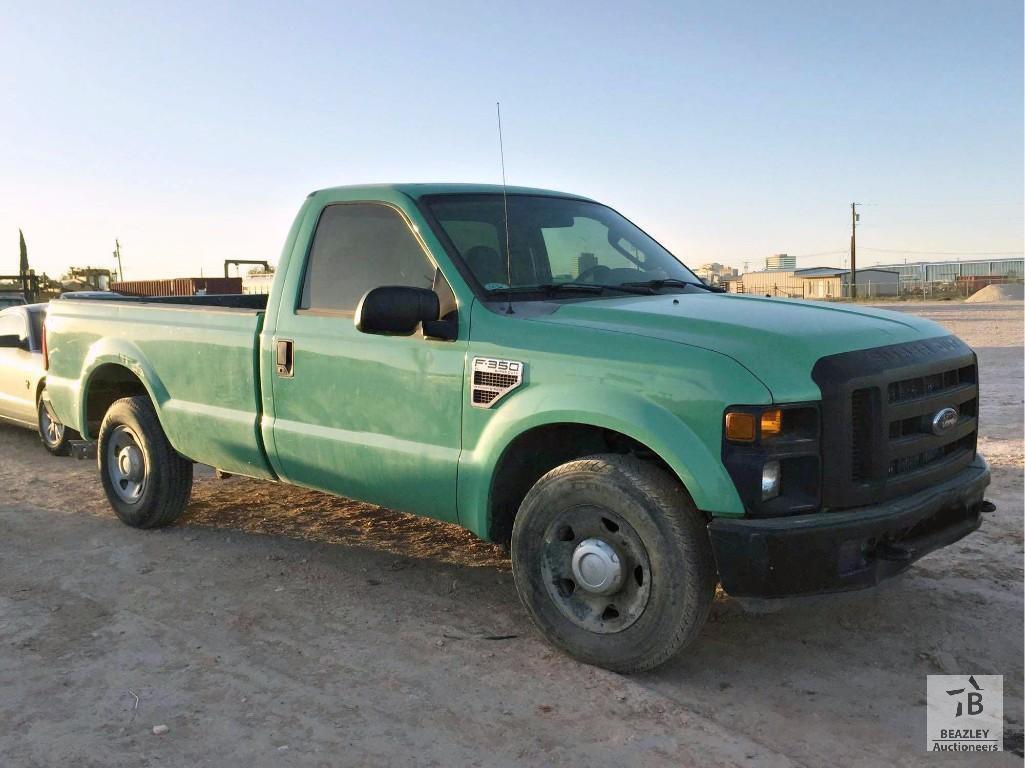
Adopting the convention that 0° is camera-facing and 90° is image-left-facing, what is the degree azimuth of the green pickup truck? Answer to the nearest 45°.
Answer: approximately 315°

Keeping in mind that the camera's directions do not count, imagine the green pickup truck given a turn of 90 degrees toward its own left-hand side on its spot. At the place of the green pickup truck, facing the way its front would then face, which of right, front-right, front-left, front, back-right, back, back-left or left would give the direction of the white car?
left
